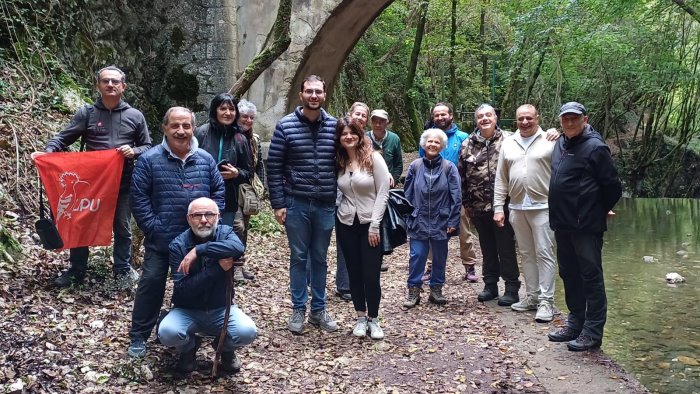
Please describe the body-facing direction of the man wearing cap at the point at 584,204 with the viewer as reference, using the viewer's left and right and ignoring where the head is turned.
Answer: facing the viewer and to the left of the viewer

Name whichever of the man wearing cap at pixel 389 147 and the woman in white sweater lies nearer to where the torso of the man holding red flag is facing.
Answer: the woman in white sweater

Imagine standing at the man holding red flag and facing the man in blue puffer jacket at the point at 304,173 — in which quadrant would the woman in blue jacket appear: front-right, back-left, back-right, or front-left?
front-left

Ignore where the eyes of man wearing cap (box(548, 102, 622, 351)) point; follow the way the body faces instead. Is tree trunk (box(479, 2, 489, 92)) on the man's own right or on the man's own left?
on the man's own right

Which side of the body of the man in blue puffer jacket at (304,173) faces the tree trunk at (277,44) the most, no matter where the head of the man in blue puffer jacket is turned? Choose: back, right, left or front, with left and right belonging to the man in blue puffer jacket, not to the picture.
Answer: back

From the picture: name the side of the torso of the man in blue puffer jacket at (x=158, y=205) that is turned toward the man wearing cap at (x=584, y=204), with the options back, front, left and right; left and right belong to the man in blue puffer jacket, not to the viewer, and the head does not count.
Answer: left

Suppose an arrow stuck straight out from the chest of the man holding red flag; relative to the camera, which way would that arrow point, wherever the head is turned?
toward the camera

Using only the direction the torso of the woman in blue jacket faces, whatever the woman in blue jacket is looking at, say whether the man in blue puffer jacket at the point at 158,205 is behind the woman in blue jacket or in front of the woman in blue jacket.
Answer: in front

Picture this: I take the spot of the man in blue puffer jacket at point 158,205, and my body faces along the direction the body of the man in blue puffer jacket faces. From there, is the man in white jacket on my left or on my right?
on my left

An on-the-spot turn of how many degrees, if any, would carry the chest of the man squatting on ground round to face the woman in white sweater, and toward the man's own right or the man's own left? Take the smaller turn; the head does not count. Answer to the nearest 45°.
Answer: approximately 135° to the man's own left

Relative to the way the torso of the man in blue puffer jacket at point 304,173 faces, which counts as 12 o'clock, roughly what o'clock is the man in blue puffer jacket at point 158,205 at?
the man in blue puffer jacket at point 158,205 is roughly at 2 o'clock from the man in blue puffer jacket at point 304,173.

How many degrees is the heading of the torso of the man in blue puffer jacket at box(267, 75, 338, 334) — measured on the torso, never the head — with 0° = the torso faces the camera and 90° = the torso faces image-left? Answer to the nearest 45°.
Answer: approximately 0°

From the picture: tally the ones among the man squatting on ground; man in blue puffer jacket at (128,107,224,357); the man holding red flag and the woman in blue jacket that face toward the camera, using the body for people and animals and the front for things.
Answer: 4

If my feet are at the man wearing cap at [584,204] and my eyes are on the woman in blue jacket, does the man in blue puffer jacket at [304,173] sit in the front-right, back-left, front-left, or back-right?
front-left

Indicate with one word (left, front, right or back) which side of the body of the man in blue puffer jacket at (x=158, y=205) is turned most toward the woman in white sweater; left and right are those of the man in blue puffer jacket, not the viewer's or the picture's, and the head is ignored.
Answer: left
